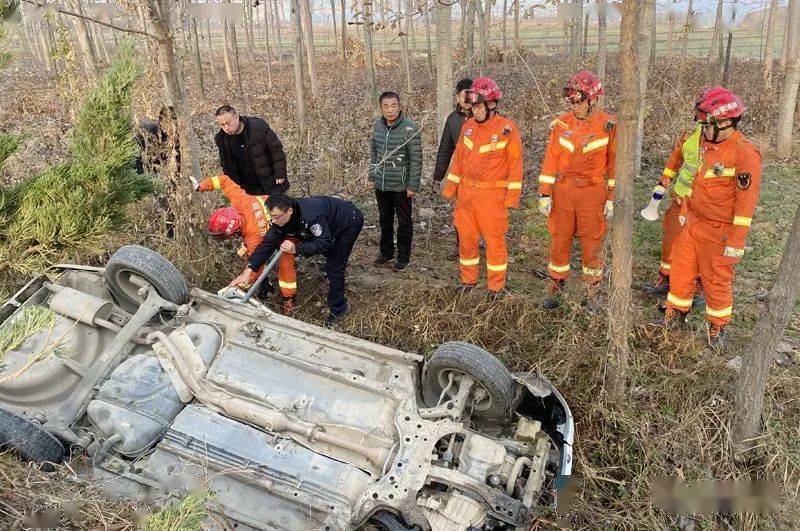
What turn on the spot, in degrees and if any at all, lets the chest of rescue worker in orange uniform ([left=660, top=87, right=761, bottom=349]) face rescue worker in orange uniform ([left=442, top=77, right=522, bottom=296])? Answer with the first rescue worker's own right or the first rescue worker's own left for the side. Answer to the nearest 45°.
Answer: approximately 45° to the first rescue worker's own right

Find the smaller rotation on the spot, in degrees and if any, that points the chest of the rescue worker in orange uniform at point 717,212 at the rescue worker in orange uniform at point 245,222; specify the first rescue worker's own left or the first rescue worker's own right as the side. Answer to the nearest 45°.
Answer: approximately 45° to the first rescue worker's own right

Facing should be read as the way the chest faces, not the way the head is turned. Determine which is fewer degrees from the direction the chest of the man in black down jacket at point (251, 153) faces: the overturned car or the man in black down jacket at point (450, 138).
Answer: the overturned car

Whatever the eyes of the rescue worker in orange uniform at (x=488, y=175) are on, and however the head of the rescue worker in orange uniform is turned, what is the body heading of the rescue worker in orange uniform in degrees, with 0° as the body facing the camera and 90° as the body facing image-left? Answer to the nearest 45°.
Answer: approximately 45°
